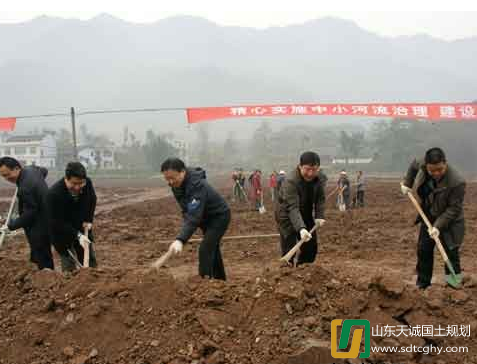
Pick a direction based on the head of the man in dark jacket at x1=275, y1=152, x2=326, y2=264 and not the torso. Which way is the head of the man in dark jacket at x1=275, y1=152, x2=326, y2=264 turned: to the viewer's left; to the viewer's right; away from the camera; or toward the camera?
toward the camera

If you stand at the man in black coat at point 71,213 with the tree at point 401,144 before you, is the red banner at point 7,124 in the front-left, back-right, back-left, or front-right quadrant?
front-left

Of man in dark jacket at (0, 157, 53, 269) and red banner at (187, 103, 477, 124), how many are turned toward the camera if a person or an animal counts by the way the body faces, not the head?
1

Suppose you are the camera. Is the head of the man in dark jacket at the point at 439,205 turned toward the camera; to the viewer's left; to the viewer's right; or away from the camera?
toward the camera

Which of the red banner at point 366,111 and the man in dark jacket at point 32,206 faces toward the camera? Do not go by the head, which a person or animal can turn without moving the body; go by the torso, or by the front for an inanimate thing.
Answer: the red banner

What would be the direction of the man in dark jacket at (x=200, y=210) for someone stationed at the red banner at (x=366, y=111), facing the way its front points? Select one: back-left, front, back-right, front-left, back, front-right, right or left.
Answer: front

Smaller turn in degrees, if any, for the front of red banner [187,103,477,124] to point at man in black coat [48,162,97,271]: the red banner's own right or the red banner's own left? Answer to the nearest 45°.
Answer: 0° — it already faces them

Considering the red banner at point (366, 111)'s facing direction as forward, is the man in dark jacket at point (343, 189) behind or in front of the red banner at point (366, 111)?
in front

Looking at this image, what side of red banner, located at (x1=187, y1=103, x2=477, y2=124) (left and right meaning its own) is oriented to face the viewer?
front

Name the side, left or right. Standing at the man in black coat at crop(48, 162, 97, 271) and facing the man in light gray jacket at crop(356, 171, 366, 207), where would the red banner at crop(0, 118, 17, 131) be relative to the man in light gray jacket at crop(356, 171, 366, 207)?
left

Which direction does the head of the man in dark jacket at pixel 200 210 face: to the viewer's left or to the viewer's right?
to the viewer's left

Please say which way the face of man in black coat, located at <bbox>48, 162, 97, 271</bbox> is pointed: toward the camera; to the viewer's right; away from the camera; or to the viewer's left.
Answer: toward the camera

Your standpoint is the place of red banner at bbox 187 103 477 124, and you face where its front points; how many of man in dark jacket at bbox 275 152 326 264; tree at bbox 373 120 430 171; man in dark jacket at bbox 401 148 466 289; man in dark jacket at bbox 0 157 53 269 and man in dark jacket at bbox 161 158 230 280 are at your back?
1

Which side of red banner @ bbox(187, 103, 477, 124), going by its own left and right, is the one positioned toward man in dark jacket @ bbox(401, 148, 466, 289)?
front
